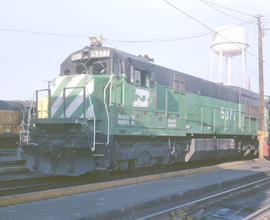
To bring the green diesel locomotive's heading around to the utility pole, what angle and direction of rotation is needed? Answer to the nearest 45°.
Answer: approximately 180°

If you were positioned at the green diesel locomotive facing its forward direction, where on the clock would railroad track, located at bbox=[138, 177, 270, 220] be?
The railroad track is roughly at 9 o'clock from the green diesel locomotive.

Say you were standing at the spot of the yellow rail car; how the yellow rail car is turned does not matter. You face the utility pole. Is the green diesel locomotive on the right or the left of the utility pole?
right

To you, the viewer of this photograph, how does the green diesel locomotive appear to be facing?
facing the viewer and to the left of the viewer

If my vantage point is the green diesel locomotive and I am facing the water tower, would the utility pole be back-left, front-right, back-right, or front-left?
front-right

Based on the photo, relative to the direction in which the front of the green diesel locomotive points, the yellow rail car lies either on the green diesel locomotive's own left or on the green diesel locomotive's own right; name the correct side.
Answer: on the green diesel locomotive's own right
